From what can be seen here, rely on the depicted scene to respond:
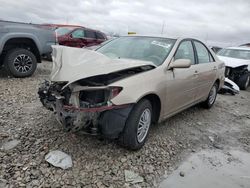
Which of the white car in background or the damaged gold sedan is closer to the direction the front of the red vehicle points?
the damaged gold sedan

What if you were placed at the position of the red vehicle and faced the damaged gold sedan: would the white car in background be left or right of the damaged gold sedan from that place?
left

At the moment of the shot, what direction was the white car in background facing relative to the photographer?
facing the viewer and to the left of the viewer

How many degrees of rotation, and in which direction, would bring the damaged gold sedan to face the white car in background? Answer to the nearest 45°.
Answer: approximately 180°

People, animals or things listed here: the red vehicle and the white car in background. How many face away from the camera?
0

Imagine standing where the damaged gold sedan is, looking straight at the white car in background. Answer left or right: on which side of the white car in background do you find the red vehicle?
left

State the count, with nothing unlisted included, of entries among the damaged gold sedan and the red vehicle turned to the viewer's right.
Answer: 0

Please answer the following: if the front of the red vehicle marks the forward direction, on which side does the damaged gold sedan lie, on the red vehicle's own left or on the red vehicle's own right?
on the red vehicle's own left

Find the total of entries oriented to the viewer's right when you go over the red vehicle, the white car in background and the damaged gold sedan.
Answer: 0

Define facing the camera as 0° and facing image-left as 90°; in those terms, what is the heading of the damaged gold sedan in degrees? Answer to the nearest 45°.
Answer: approximately 45°

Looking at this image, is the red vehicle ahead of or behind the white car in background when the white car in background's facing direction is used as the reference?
ahead

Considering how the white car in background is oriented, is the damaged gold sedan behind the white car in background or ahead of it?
ahead

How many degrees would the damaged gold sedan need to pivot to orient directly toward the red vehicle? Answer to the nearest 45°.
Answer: approximately 135° to its right
